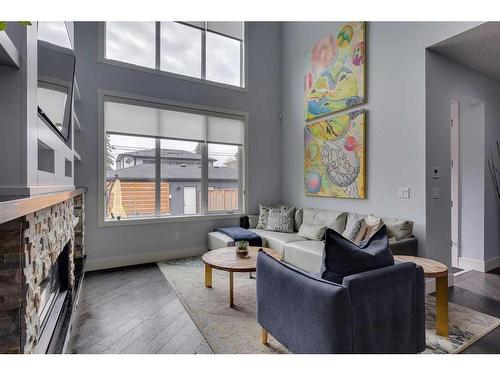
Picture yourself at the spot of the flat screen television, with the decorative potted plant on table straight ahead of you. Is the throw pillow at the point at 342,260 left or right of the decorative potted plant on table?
right

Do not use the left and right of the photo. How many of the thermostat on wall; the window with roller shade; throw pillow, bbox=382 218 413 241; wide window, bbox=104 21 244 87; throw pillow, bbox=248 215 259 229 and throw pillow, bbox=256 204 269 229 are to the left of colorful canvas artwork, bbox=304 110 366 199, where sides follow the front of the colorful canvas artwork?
2

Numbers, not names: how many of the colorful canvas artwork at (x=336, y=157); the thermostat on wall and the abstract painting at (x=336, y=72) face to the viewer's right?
0

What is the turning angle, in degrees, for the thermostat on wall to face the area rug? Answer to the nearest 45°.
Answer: approximately 45° to its right

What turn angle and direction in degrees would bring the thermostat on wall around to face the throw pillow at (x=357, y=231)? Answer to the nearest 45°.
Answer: approximately 45° to its right

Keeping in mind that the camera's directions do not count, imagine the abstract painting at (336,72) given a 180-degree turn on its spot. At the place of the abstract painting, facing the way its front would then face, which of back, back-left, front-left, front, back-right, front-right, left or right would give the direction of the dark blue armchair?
back-right

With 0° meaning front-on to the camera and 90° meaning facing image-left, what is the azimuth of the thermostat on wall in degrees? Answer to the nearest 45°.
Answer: approximately 0°

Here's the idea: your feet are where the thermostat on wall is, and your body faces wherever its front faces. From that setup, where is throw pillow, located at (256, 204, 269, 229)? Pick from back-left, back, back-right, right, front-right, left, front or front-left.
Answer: right

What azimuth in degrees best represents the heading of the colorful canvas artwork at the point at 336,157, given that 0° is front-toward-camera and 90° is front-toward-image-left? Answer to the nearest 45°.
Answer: approximately 45°

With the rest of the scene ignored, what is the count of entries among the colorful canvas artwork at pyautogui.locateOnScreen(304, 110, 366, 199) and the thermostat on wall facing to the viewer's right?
0

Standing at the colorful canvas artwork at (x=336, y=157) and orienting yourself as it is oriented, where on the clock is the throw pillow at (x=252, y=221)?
The throw pillow is roughly at 2 o'clock from the colorful canvas artwork.

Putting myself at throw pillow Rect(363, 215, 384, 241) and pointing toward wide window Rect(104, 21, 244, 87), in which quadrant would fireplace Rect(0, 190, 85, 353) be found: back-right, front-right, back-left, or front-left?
front-left

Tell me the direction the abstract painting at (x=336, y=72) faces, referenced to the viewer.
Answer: facing the viewer and to the left of the viewer

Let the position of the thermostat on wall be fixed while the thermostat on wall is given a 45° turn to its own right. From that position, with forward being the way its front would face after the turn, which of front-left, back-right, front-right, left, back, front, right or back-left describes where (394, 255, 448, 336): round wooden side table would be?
front-left
